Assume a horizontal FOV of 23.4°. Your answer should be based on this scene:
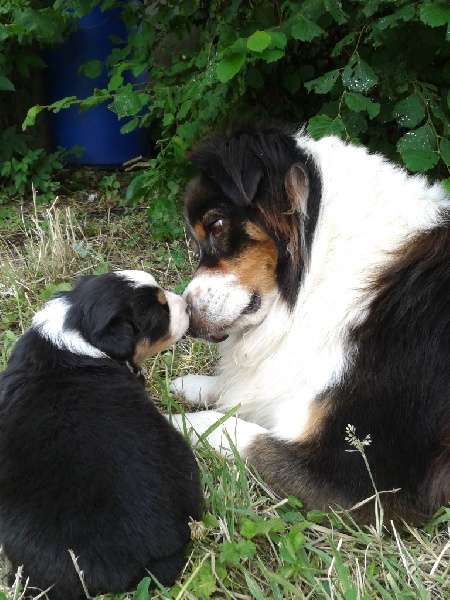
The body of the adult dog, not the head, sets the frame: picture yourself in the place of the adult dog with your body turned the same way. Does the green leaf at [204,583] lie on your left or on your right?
on your left

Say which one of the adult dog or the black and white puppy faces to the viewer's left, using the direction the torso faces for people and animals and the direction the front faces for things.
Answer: the adult dog

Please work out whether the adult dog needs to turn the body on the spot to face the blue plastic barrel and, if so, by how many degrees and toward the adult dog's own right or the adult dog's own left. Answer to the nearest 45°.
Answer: approximately 45° to the adult dog's own right

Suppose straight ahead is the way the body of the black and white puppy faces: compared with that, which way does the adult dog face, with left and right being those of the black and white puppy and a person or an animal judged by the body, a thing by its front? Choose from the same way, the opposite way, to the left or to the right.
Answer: to the left

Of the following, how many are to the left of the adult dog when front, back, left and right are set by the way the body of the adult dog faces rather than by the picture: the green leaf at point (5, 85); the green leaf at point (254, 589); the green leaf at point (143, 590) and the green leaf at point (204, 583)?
3

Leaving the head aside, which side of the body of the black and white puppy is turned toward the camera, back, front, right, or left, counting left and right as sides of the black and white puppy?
back

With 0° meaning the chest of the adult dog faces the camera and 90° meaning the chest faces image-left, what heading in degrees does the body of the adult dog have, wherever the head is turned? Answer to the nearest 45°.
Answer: approximately 90°

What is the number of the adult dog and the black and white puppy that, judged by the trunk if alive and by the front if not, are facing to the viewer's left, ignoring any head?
1

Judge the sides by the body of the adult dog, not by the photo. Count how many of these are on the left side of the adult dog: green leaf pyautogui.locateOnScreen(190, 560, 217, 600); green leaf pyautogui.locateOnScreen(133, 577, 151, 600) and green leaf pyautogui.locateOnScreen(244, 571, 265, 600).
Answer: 3
